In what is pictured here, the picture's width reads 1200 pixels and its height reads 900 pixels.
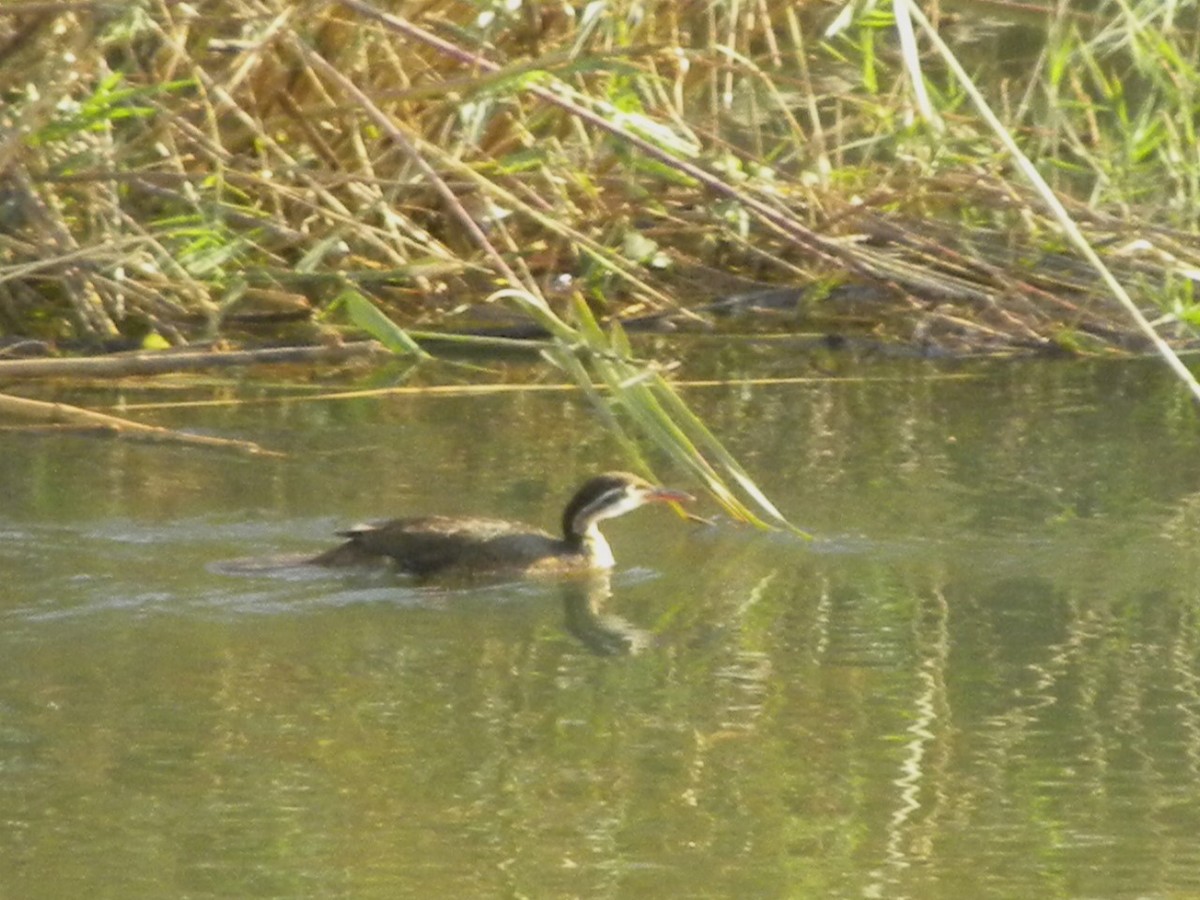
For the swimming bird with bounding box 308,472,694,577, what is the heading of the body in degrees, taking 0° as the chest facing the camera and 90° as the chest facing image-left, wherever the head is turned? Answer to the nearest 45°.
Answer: approximately 270°
